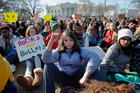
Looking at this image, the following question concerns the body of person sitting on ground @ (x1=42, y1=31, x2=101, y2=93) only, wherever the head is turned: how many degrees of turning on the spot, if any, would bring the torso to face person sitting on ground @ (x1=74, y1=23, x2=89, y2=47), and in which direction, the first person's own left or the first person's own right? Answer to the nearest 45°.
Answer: approximately 180°

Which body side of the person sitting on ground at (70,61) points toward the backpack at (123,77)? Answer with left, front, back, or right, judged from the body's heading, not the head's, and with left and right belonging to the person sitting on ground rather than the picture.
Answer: left

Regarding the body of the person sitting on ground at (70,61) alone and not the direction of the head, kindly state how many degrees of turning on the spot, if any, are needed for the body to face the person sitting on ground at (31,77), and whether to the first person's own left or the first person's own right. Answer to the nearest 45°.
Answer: approximately 90° to the first person's own right

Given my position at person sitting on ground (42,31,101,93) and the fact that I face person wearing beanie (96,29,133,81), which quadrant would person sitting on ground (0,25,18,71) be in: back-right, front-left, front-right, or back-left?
back-left

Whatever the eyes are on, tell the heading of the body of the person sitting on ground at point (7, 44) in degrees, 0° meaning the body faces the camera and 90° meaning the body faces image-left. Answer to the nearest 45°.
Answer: approximately 0°

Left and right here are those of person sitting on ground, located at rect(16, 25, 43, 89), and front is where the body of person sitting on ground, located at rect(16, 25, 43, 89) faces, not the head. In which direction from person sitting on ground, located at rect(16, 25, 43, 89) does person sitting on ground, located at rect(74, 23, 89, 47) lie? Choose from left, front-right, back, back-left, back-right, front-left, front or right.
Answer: back-left

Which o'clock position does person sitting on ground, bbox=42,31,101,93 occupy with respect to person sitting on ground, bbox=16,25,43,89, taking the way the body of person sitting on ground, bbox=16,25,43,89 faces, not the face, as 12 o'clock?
person sitting on ground, bbox=42,31,101,93 is roughly at 10 o'clock from person sitting on ground, bbox=16,25,43,89.

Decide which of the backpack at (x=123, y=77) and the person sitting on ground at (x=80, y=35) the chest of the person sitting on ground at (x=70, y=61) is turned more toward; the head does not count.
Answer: the backpack
